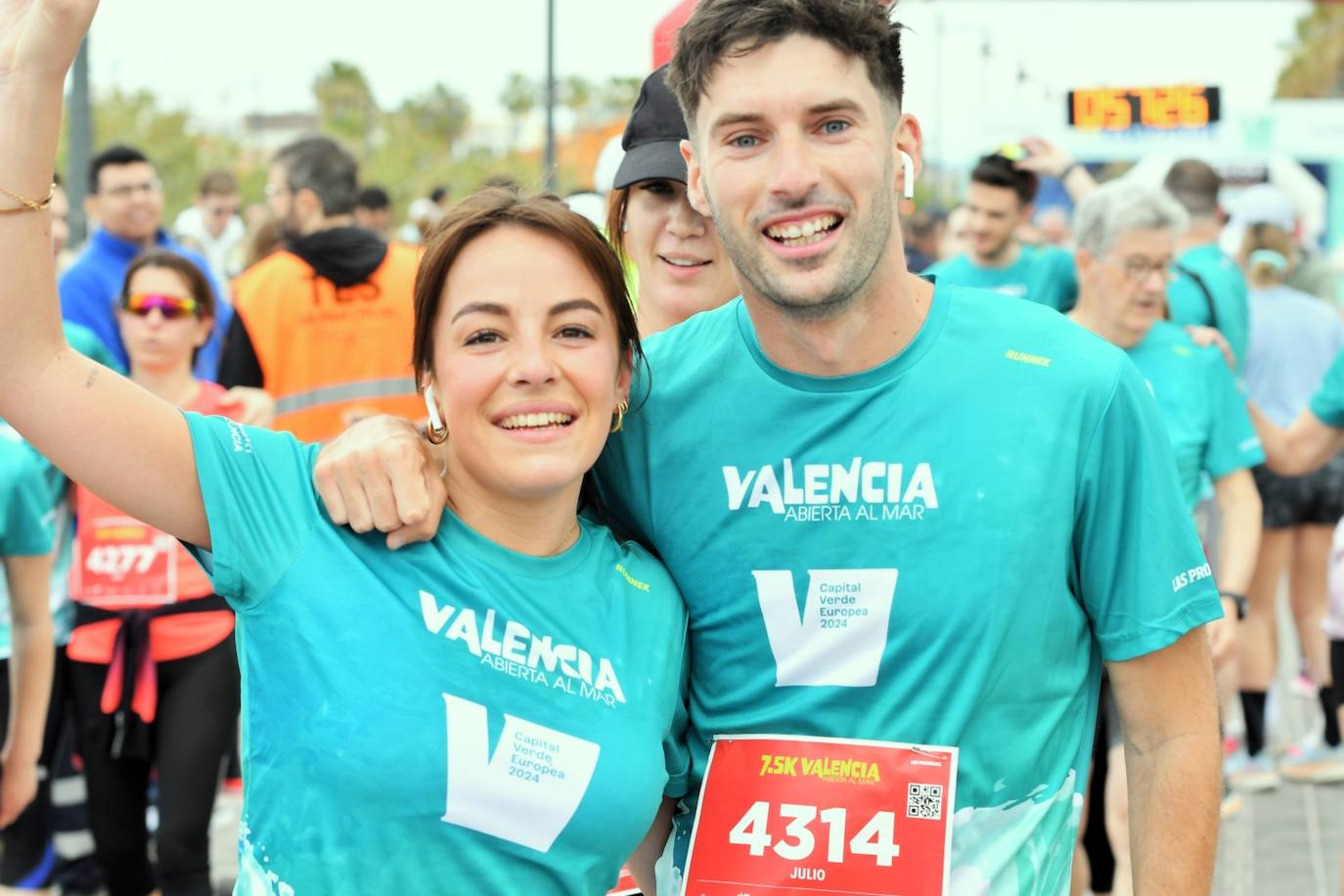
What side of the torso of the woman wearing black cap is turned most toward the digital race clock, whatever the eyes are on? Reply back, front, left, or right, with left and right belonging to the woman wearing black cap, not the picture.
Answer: back

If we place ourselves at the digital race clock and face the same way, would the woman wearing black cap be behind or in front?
in front

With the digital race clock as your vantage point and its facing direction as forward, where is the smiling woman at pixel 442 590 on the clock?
The smiling woman is roughly at 12 o'clock from the digital race clock.

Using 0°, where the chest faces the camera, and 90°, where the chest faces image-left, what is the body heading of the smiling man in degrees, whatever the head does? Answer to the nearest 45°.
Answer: approximately 0°

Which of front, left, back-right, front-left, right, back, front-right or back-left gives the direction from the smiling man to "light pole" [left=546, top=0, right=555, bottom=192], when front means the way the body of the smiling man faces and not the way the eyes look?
back

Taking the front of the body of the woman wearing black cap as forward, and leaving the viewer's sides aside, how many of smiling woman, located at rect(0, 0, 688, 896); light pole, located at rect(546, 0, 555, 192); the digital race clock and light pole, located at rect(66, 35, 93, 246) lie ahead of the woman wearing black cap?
1

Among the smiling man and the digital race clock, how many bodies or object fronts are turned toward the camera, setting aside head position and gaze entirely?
2

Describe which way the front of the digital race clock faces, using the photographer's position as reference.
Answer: facing the viewer

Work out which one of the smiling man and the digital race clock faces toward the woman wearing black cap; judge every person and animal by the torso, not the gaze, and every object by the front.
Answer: the digital race clock

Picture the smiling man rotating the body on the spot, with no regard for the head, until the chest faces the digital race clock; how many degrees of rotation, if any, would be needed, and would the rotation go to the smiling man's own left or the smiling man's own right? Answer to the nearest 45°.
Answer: approximately 180°

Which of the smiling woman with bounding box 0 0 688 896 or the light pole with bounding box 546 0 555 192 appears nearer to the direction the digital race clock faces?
the smiling woman
